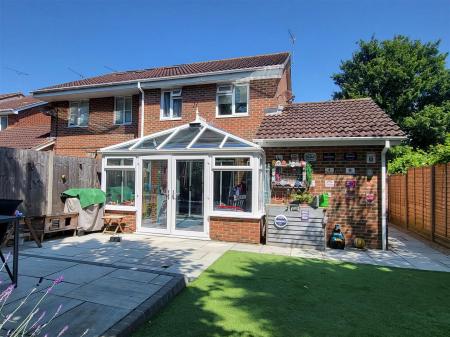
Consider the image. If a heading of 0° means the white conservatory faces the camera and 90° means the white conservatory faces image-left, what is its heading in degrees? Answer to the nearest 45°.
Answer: approximately 0°

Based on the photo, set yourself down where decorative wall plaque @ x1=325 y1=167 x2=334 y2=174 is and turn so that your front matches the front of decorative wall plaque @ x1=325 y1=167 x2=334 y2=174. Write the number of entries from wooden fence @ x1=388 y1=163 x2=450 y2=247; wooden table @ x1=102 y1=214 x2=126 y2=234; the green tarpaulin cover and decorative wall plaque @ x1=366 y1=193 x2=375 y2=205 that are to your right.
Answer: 2

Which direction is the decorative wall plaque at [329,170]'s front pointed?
toward the camera

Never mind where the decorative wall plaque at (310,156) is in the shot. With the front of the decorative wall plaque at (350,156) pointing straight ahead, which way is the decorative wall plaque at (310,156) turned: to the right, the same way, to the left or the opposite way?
the same way

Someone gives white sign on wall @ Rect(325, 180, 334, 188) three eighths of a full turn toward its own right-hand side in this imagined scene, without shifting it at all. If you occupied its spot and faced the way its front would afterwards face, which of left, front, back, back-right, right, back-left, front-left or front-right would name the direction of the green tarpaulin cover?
front-left

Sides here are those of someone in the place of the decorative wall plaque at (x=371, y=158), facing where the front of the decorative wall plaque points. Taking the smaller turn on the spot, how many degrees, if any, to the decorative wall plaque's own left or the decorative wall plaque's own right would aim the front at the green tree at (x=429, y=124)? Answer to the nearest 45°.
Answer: approximately 180°

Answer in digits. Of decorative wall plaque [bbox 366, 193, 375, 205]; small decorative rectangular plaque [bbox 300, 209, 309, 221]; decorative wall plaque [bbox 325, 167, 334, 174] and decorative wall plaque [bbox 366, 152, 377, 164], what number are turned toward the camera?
4

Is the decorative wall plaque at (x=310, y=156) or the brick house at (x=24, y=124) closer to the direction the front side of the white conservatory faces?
the decorative wall plaque

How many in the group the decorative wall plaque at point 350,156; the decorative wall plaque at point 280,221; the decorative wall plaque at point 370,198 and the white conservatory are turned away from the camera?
0

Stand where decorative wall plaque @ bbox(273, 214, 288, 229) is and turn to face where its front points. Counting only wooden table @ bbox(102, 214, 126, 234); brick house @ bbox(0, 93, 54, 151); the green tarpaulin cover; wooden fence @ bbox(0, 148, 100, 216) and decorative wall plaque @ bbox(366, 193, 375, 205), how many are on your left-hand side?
1

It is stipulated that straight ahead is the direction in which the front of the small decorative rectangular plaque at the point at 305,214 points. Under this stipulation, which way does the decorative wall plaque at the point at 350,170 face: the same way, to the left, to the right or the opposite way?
the same way

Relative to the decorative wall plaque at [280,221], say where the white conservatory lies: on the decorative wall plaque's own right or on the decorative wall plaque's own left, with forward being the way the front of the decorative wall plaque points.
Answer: on the decorative wall plaque's own right

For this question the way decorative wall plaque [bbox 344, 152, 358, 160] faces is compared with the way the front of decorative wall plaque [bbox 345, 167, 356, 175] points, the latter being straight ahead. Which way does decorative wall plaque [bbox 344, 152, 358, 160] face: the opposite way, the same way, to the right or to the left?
the same way

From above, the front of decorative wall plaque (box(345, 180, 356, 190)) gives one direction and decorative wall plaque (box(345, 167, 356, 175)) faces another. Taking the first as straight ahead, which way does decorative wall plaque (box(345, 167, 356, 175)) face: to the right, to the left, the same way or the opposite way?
the same way

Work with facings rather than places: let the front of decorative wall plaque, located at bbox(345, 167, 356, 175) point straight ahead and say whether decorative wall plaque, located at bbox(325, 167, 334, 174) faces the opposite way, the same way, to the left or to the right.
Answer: the same way

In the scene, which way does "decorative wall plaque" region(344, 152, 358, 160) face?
toward the camera
